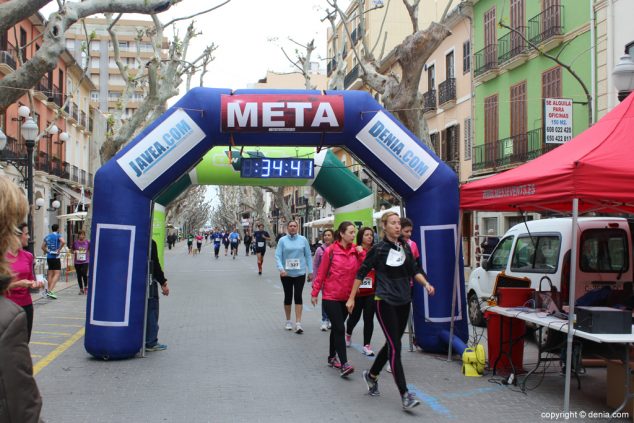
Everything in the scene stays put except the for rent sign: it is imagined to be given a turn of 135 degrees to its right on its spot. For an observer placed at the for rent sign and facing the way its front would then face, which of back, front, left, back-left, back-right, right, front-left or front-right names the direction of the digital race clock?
left

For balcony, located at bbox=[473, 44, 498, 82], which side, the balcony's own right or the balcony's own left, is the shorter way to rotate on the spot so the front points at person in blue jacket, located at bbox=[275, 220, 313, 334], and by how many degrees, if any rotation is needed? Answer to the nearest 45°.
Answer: approximately 45° to the balcony's own left

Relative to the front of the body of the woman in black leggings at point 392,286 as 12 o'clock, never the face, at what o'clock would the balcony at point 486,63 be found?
The balcony is roughly at 8 o'clock from the woman in black leggings.

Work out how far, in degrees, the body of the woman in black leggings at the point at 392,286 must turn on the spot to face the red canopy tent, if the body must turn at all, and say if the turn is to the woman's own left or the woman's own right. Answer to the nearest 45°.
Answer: approximately 45° to the woman's own left

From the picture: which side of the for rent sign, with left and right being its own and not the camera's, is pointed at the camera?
front

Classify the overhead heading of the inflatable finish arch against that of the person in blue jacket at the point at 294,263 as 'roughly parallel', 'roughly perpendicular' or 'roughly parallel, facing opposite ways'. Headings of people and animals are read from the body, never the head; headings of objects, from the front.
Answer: roughly parallel

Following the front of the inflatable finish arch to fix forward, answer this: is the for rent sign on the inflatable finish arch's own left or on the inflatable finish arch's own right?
on the inflatable finish arch's own left

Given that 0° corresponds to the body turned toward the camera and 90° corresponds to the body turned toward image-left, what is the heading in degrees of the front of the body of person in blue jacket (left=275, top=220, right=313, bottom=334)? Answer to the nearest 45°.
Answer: approximately 0°

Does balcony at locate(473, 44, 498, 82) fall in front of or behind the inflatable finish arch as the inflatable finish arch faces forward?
behind

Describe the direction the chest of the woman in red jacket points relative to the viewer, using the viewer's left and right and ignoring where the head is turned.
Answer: facing the viewer and to the right of the viewer

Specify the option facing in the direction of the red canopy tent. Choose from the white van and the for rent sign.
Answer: the for rent sign

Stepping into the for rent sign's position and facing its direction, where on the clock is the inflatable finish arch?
The inflatable finish arch is roughly at 1 o'clock from the for rent sign.

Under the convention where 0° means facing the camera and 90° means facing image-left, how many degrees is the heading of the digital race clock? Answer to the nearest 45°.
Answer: approximately 0°
